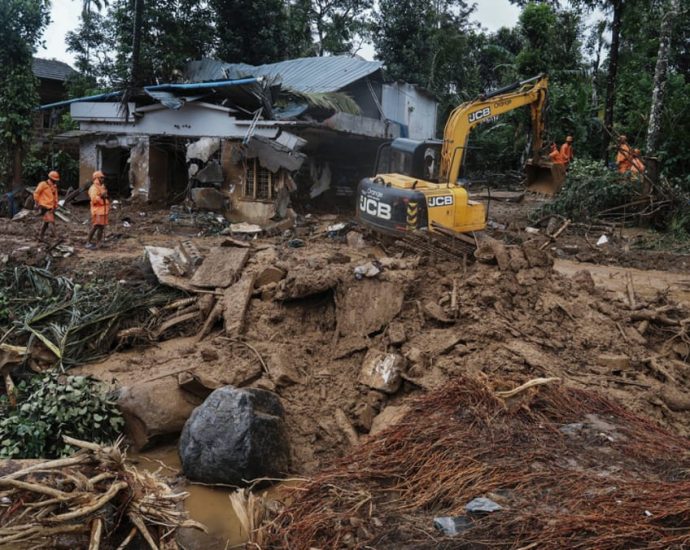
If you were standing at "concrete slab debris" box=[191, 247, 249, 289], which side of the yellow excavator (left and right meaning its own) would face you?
back

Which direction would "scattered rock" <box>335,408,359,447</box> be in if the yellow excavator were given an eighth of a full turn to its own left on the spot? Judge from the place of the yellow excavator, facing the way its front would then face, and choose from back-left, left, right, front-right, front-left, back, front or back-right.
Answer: back

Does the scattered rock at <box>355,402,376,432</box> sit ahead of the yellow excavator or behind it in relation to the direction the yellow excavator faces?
behind

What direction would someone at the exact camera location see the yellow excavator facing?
facing away from the viewer and to the right of the viewer

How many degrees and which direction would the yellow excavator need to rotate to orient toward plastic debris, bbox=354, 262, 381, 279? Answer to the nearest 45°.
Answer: approximately 135° to its right

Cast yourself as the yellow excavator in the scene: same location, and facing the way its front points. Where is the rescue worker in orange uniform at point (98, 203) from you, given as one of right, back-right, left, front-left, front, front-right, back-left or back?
back-left

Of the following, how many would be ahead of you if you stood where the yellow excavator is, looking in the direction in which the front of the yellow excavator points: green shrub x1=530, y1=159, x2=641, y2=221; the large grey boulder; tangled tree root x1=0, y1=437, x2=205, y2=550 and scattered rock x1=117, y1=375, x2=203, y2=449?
1

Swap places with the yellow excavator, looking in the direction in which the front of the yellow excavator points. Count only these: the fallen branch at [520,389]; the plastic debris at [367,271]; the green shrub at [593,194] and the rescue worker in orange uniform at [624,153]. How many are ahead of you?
2

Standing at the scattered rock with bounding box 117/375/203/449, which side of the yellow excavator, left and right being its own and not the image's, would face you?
back

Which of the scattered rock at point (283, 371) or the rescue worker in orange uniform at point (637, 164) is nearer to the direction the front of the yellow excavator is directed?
the rescue worker in orange uniform

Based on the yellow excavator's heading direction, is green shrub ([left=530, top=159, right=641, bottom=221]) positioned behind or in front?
in front

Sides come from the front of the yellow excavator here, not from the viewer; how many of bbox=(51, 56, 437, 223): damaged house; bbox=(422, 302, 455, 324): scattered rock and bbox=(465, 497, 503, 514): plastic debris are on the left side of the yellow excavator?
1

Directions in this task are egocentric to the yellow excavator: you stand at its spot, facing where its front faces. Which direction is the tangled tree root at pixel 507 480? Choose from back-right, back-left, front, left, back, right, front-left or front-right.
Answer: back-right

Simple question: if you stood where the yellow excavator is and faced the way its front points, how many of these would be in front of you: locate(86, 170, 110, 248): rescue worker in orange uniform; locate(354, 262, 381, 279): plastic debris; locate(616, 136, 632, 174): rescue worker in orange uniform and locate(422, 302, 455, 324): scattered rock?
1

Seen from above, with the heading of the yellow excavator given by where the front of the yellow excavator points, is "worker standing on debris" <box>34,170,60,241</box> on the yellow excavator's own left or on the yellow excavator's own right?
on the yellow excavator's own left

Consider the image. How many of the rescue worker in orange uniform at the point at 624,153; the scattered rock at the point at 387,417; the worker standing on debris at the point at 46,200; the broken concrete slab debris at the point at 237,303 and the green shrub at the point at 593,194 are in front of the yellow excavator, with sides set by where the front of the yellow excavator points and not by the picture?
2
